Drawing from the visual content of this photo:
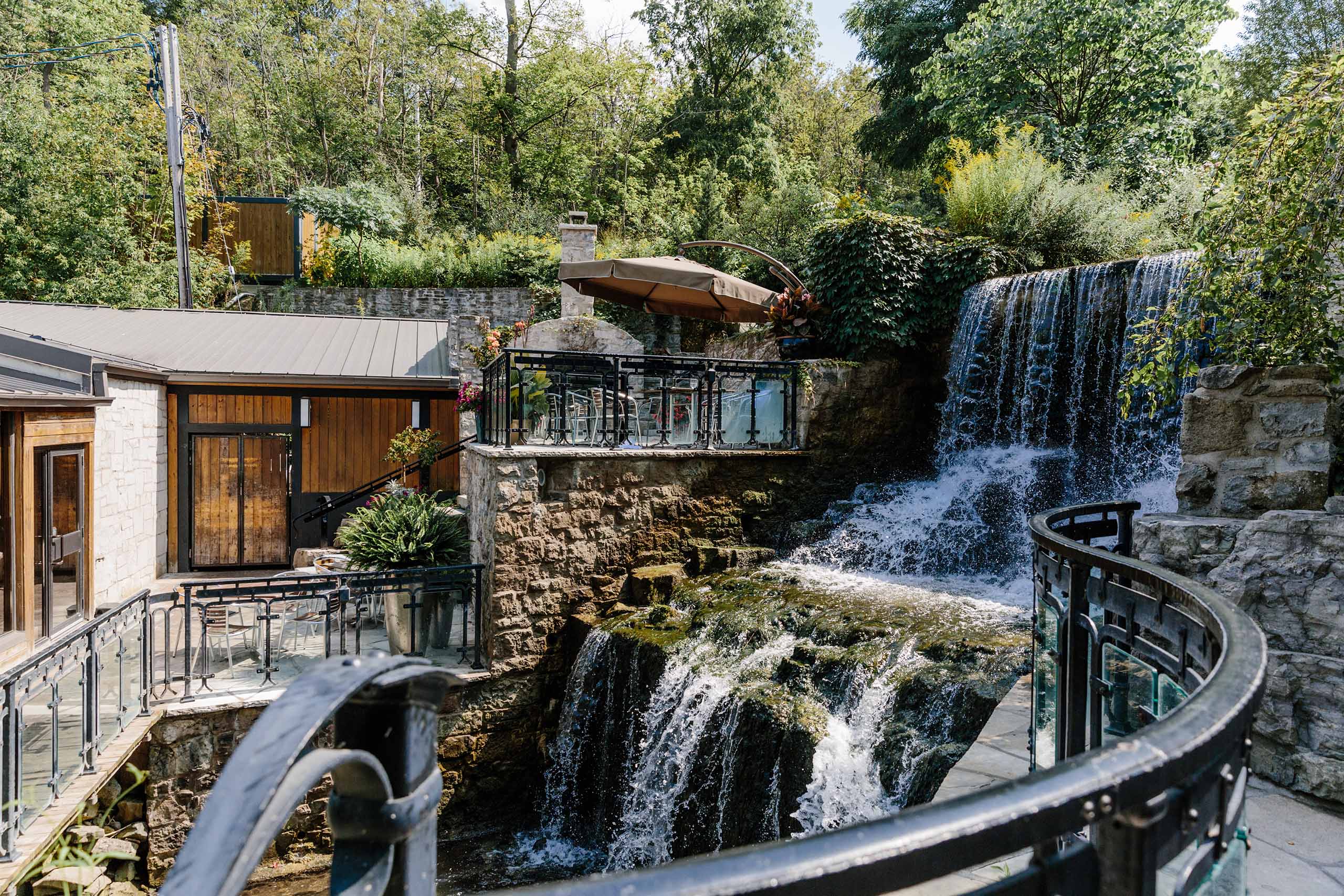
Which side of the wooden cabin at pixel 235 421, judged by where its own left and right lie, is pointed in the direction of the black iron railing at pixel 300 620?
front

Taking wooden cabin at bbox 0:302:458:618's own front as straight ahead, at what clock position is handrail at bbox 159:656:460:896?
The handrail is roughly at 12 o'clock from the wooden cabin.

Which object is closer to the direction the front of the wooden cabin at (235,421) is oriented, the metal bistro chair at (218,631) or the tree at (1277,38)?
the metal bistro chair

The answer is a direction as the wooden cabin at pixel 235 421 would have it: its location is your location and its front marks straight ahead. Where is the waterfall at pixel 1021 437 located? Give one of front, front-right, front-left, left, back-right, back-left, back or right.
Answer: front-left

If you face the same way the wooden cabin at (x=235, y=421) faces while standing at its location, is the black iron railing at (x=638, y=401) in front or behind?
in front

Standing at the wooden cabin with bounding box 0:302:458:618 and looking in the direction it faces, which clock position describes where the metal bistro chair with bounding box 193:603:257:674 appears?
The metal bistro chair is roughly at 12 o'clock from the wooden cabin.

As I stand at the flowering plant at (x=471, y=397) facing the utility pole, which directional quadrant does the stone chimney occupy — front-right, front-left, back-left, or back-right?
front-right

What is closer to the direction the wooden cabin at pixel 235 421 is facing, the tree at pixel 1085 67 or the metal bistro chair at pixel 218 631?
the metal bistro chair

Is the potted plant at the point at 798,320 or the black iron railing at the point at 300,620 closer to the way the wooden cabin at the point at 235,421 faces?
the black iron railing

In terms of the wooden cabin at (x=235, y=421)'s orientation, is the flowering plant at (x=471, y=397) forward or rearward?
forward

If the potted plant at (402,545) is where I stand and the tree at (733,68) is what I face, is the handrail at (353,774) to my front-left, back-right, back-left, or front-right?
back-right

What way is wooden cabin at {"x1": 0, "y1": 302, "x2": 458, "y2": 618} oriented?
toward the camera

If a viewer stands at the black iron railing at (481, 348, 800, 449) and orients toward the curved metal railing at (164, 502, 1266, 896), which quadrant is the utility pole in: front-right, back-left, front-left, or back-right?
back-right

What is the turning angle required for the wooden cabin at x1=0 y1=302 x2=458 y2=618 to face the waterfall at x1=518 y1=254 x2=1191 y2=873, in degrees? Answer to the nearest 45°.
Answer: approximately 45° to its left

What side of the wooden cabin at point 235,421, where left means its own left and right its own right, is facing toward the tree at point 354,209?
back
